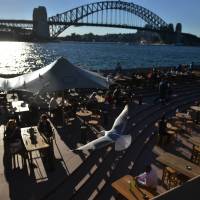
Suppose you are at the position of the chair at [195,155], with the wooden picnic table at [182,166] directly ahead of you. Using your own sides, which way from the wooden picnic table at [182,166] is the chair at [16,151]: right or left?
right

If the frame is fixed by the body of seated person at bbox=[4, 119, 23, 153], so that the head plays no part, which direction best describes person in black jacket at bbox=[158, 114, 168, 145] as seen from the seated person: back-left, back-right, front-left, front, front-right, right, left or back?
front-right

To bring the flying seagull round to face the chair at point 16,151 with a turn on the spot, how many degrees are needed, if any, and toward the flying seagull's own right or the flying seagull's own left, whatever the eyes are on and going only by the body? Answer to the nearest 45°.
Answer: approximately 45° to the flying seagull's own left

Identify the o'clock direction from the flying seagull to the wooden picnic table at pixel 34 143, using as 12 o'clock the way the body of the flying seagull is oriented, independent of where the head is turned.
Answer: The wooden picnic table is roughly at 11 o'clock from the flying seagull.

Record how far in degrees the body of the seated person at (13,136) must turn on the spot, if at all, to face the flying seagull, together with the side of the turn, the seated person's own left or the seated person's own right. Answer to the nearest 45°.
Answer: approximately 90° to the seated person's own right

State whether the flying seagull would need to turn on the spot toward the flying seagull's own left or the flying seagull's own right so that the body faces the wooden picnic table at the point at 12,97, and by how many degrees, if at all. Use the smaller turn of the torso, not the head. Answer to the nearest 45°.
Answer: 0° — it already faces it

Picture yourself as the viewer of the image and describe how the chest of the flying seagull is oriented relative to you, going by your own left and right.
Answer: facing away from the viewer and to the left of the viewer
